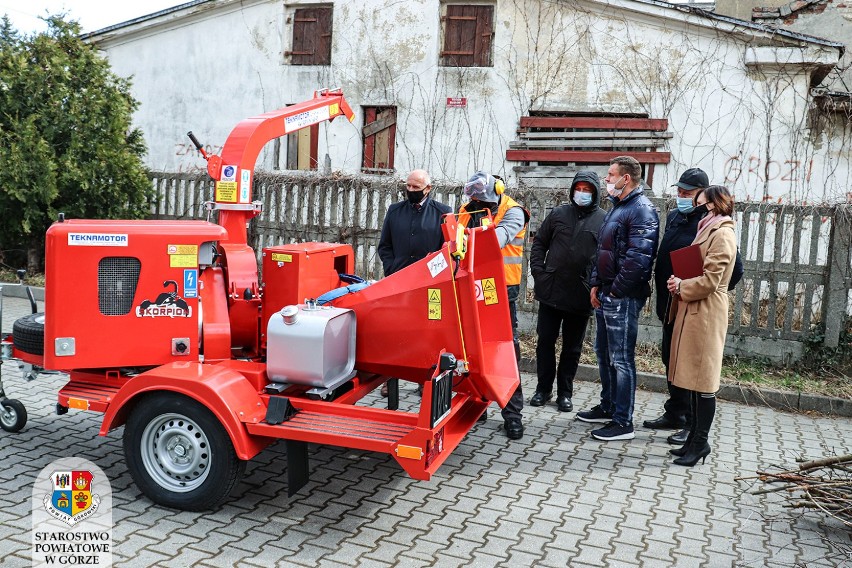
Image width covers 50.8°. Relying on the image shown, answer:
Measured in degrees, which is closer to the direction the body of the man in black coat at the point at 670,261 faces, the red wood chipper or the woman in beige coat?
the red wood chipper

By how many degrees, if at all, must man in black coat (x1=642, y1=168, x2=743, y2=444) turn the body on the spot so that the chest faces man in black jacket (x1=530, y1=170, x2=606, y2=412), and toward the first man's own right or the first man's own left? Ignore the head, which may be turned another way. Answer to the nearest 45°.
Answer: approximately 45° to the first man's own right

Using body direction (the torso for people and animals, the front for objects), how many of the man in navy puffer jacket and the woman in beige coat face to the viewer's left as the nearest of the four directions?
2

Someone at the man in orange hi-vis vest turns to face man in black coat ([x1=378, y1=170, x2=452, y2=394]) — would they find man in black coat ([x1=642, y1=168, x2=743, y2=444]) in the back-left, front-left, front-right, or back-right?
back-right

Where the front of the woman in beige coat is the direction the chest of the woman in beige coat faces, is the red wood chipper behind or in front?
in front

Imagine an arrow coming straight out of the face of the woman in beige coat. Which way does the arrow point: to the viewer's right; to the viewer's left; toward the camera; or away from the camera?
to the viewer's left

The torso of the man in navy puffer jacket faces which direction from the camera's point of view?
to the viewer's left

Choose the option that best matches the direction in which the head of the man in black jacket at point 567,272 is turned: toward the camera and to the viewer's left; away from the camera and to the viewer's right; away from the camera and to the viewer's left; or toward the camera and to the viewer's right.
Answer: toward the camera and to the viewer's left

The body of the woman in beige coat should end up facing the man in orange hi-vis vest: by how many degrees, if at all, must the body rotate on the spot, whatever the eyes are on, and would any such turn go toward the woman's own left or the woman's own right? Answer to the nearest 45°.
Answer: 0° — they already face them

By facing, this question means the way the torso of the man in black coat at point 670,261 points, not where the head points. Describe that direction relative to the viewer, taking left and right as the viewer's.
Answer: facing the viewer and to the left of the viewer

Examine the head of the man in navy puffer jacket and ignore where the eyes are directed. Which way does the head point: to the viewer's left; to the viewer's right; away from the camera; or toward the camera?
to the viewer's left

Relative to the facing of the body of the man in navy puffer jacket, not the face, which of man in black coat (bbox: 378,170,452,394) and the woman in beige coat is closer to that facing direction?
the man in black coat

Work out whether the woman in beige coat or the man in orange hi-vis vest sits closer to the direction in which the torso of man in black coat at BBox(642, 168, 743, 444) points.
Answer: the man in orange hi-vis vest

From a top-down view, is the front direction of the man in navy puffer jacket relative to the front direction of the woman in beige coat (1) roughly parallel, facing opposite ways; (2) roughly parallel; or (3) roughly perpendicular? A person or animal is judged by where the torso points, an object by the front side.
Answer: roughly parallel

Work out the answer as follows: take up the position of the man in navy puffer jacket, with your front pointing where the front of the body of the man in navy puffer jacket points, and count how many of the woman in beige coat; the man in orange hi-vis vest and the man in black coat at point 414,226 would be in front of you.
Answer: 2

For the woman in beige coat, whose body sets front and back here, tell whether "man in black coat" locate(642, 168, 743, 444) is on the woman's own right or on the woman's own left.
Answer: on the woman's own right

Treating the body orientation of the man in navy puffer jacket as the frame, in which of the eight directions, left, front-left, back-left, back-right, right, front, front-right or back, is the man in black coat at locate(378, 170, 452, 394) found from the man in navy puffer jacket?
front

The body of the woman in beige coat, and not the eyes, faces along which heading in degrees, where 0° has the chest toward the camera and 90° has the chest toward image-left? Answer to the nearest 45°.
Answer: approximately 90°
